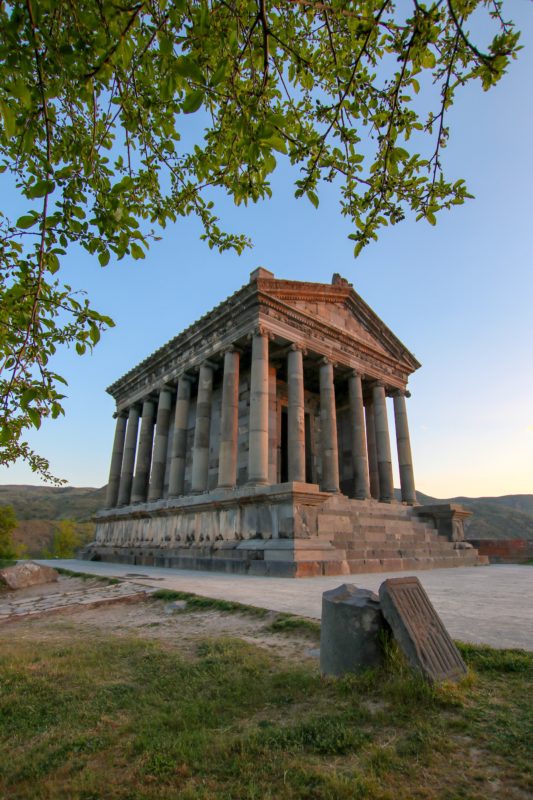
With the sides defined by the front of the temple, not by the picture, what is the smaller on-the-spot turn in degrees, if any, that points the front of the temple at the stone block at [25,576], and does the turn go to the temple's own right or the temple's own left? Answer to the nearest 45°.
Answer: approximately 90° to the temple's own right

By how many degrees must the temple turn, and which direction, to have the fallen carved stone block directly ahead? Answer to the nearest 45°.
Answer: approximately 45° to its right

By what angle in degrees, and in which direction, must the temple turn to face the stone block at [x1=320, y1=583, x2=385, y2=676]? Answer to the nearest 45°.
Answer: approximately 45° to its right

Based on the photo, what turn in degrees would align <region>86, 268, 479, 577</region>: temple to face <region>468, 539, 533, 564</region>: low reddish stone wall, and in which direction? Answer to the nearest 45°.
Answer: approximately 45° to its left
